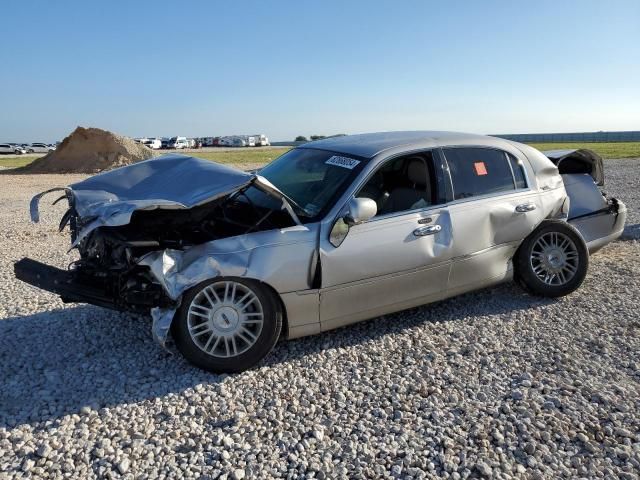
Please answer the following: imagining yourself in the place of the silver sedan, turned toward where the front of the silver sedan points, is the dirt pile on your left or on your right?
on your right
